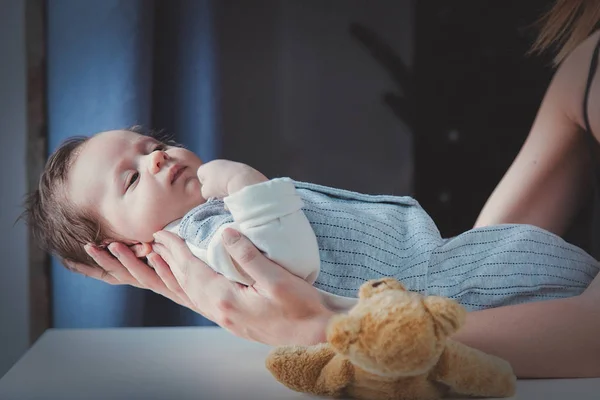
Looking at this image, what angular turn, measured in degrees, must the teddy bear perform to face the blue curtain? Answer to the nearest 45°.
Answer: approximately 45° to its left

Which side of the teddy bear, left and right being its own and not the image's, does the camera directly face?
back
